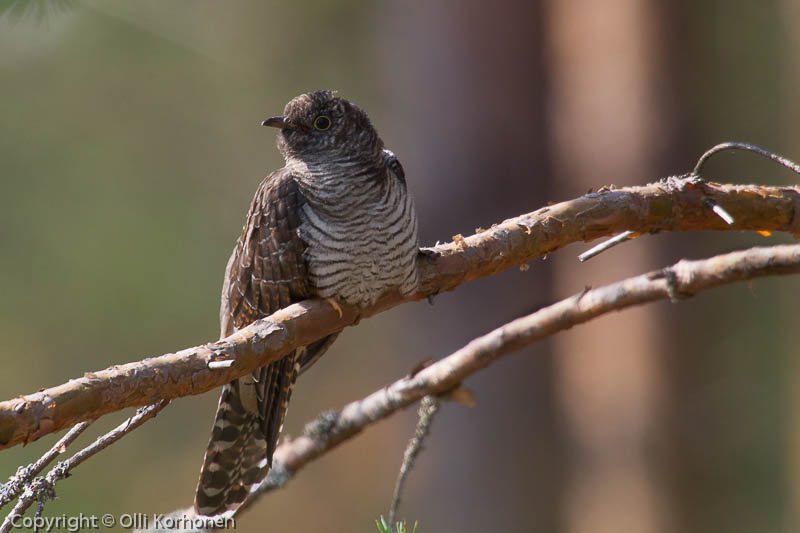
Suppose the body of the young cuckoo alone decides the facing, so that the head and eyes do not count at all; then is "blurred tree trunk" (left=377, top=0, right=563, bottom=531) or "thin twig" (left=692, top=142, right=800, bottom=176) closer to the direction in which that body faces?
the thin twig

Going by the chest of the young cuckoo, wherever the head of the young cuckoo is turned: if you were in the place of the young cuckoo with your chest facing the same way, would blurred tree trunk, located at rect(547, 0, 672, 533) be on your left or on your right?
on your left

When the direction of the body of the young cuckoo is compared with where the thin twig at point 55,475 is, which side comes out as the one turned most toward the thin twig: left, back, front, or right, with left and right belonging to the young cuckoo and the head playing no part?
right

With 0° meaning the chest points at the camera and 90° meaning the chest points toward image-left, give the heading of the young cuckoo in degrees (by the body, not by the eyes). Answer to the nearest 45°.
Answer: approximately 315°

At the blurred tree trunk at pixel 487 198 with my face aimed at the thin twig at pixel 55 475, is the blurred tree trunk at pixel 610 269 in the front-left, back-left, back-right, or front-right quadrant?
back-left

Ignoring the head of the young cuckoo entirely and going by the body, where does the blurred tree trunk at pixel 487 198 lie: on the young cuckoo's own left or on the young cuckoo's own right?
on the young cuckoo's own left
